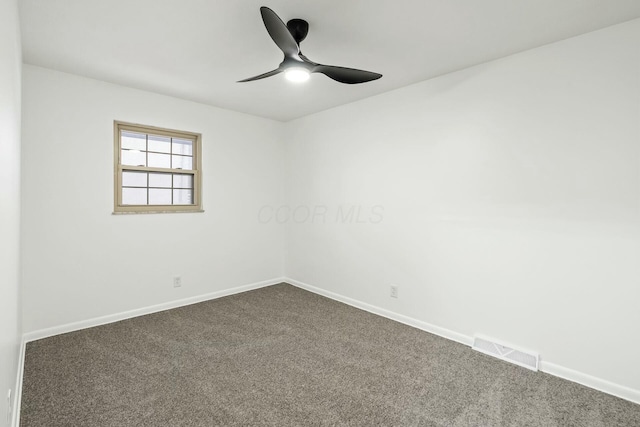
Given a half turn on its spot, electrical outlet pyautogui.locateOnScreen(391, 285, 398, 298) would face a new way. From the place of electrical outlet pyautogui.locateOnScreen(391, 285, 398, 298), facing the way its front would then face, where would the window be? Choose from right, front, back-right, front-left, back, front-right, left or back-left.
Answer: back-left

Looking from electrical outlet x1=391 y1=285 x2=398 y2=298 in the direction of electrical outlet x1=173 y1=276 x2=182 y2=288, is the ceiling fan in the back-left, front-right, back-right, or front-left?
front-left

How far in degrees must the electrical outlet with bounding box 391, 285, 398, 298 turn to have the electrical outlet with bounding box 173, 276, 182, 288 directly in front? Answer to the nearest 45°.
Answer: approximately 45° to its right

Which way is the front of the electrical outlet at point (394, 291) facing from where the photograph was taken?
facing the viewer and to the left of the viewer
